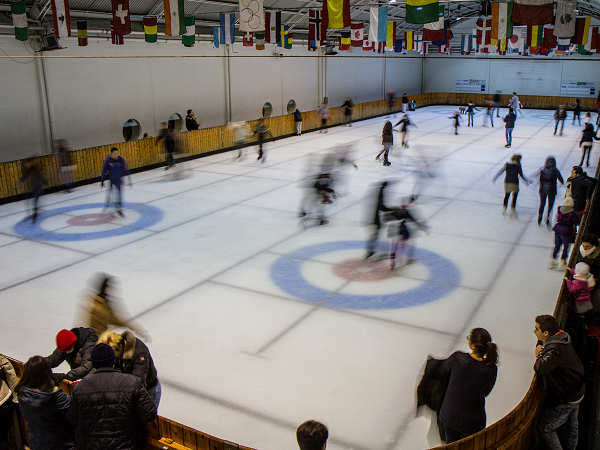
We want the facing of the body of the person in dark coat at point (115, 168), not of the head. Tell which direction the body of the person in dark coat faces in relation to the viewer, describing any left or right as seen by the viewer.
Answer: facing the viewer

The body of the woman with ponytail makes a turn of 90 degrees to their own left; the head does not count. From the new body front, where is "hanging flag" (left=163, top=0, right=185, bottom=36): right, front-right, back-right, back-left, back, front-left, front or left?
right

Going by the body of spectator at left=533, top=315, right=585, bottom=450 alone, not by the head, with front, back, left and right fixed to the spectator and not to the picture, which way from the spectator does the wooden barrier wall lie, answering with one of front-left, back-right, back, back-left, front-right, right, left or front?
front-right

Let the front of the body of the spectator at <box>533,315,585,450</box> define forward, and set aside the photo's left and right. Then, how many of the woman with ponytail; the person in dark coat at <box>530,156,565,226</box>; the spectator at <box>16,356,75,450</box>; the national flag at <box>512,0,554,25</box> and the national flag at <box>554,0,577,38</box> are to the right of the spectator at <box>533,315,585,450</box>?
3

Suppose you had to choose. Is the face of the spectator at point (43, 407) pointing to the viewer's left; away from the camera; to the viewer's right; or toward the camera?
away from the camera

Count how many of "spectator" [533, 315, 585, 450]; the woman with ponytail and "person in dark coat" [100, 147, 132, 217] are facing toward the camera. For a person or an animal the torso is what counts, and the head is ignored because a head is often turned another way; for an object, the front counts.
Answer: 1

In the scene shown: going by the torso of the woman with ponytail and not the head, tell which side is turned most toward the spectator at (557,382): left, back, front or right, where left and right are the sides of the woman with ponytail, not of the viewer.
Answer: right

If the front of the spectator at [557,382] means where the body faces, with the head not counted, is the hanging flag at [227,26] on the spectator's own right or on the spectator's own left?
on the spectator's own right

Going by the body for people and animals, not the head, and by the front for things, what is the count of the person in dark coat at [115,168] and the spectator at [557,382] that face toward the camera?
1

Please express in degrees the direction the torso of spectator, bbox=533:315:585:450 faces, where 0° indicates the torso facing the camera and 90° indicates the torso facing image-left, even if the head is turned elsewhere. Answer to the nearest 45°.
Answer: approximately 90°
